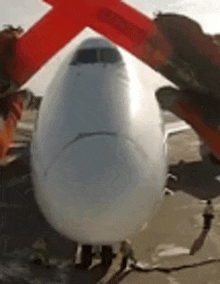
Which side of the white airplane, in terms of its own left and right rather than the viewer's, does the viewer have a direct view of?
front
